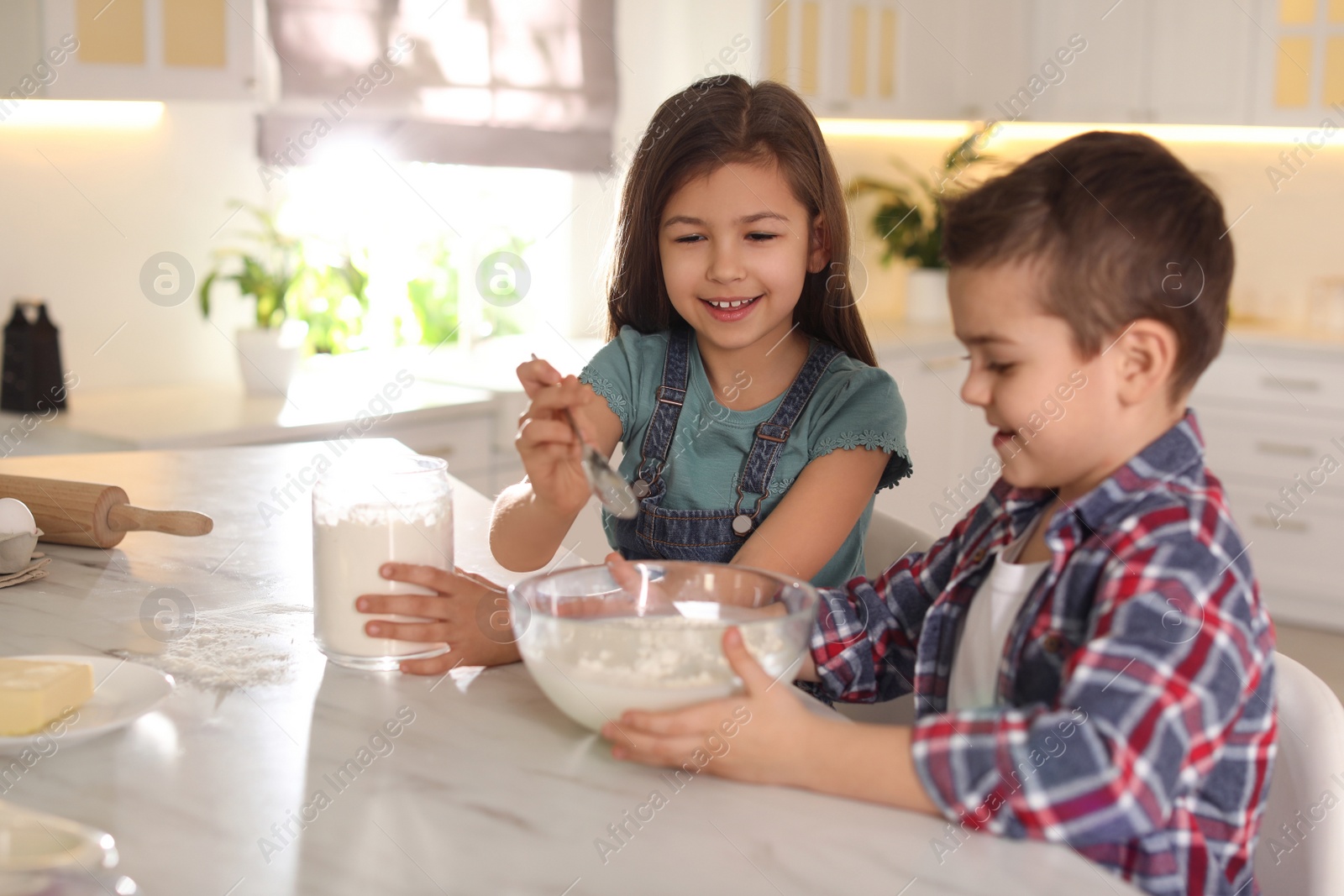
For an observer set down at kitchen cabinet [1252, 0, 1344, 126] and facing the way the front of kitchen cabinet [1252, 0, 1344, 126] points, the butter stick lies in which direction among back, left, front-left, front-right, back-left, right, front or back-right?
front

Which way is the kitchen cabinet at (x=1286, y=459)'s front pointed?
toward the camera

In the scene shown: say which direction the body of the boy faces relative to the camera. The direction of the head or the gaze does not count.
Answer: to the viewer's left

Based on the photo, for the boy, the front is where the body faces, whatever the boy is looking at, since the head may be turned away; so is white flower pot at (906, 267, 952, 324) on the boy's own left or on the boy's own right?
on the boy's own right

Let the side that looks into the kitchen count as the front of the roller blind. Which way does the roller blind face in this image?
toward the camera

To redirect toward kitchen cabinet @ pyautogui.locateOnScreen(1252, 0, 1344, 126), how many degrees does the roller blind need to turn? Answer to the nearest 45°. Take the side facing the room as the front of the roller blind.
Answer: approximately 90° to its left

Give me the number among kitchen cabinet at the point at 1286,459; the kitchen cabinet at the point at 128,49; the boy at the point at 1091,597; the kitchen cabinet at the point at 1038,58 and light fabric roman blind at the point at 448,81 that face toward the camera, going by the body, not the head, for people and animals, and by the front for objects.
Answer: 4

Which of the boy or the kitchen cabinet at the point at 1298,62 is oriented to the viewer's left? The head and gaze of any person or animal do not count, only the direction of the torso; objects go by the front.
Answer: the boy

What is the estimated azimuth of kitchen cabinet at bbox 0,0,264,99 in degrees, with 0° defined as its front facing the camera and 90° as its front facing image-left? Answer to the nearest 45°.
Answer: approximately 0°

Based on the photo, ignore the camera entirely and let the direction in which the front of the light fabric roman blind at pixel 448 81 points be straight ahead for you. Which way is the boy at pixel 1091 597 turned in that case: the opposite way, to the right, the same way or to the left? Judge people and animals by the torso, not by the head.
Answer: to the right

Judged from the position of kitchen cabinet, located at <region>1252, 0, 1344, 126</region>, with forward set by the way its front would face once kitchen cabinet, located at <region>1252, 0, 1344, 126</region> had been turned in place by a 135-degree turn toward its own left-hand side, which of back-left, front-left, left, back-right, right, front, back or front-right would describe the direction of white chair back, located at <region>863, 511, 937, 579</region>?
back-right

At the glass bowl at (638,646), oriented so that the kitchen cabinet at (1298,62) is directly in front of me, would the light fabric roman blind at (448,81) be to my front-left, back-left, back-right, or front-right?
front-left

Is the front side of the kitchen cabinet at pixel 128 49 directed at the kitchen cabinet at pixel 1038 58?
no

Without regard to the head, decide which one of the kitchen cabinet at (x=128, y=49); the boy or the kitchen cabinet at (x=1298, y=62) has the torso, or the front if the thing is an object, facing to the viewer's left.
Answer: the boy

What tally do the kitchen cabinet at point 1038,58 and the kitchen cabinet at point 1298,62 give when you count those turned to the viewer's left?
0

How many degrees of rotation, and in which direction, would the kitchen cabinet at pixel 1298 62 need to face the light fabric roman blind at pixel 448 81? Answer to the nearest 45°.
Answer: approximately 45° to its right

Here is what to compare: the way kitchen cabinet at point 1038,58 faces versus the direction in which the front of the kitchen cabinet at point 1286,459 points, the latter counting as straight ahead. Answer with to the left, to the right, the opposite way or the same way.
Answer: the same way

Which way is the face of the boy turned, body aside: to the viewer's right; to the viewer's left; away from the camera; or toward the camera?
to the viewer's left
